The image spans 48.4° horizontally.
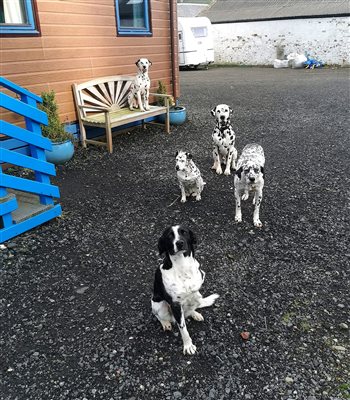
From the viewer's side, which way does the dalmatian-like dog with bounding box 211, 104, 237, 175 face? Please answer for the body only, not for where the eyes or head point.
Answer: toward the camera

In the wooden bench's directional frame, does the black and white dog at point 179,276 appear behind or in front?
in front

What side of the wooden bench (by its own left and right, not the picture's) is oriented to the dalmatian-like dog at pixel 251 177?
front

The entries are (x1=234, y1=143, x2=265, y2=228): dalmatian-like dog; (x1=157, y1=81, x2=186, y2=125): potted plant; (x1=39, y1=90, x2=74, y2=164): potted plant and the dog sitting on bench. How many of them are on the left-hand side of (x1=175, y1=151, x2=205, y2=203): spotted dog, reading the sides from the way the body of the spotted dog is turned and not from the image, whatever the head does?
1

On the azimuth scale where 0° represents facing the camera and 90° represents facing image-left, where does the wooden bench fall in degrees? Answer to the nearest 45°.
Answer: approximately 315°

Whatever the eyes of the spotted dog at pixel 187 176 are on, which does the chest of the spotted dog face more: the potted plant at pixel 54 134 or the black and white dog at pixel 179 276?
the black and white dog

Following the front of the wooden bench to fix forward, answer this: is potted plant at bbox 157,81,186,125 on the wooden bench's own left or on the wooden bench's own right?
on the wooden bench's own left

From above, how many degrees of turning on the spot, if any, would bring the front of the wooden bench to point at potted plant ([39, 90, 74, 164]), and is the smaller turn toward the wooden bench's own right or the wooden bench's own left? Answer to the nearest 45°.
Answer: approximately 90° to the wooden bench's own right

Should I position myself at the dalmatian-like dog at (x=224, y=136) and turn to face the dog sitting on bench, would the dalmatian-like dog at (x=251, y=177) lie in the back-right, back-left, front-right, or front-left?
back-left

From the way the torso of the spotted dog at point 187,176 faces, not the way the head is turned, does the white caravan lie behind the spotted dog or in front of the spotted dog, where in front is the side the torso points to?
behind

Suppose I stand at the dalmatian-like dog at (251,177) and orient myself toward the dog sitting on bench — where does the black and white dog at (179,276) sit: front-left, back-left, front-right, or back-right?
back-left

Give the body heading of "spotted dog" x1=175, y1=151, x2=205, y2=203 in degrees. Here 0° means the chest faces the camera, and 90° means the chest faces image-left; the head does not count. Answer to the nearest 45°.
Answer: approximately 45°

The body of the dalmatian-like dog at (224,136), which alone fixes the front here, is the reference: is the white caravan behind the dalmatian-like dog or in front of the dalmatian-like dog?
behind

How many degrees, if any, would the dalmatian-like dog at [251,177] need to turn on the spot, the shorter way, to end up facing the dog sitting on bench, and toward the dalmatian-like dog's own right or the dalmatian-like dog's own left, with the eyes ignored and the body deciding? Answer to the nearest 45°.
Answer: approximately 135° to the dalmatian-like dog's own right

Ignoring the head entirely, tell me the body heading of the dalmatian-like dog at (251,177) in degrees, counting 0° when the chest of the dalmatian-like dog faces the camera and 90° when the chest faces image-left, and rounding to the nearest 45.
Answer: approximately 0°

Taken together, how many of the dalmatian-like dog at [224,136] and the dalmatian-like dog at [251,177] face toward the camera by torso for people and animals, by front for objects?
2
